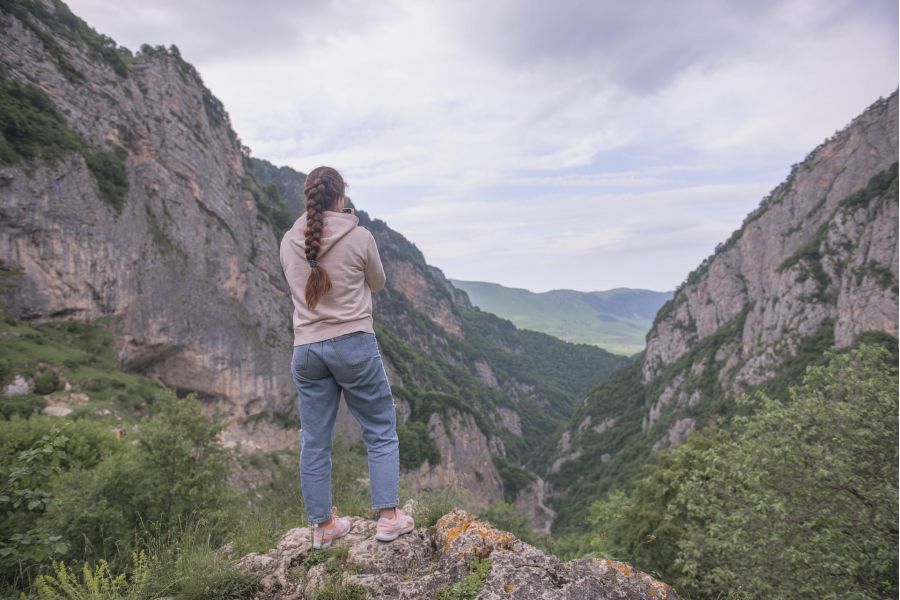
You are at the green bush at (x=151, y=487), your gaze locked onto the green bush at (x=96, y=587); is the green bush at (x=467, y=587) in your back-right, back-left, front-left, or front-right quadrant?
front-left

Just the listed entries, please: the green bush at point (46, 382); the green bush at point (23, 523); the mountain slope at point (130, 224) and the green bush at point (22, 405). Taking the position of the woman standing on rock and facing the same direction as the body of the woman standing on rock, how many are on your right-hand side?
0

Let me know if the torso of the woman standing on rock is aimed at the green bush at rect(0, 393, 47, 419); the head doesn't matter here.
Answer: no

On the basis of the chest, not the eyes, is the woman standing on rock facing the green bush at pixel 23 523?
no

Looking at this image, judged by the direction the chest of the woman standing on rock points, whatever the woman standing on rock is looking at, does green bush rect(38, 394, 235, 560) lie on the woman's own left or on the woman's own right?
on the woman's own left

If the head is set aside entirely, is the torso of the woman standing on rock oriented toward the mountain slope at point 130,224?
no

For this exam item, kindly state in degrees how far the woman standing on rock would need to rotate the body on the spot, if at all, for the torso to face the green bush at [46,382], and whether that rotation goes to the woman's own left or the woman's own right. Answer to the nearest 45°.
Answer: approximately 90° to the woman's own left

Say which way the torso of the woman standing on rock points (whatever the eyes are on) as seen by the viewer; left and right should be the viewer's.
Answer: facing away from the viewer and to the right of the viewer

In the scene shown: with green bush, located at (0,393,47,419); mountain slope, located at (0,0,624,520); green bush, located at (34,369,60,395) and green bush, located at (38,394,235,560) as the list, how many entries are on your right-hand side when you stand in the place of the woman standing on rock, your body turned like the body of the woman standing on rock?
0

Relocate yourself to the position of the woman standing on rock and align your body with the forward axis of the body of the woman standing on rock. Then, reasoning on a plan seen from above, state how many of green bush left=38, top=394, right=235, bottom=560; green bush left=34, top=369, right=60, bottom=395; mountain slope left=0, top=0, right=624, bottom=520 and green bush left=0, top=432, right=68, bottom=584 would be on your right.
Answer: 0
